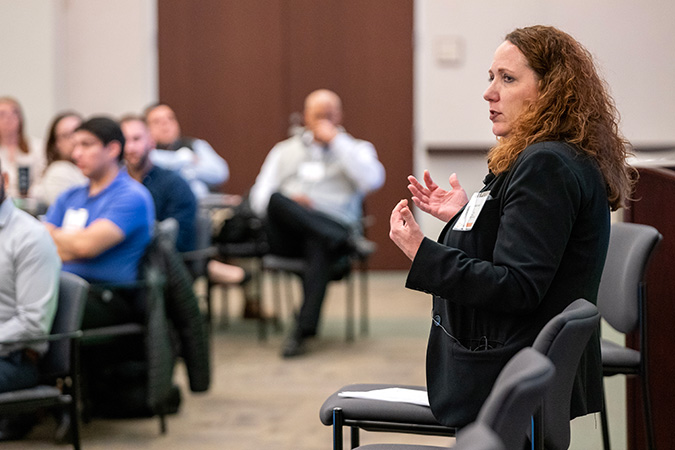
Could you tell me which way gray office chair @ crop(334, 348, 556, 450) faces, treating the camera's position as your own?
facing to the left of the viewer

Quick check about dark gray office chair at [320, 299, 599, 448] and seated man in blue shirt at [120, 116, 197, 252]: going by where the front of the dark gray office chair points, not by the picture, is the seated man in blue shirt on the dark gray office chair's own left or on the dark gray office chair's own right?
on the dark gray office chair's own right

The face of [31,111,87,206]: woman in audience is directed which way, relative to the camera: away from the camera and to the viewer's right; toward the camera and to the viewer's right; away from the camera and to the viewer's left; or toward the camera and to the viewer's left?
toward the camera and to the viewer's right

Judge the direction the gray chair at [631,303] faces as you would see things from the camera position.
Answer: facing the viewer and to the left of the viewer

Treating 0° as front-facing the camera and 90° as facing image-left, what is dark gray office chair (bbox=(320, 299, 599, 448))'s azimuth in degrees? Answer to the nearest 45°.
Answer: approximately 90°

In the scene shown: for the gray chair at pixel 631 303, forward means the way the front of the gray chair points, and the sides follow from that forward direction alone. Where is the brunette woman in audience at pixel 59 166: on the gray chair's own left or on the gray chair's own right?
on the gray chair's own right
